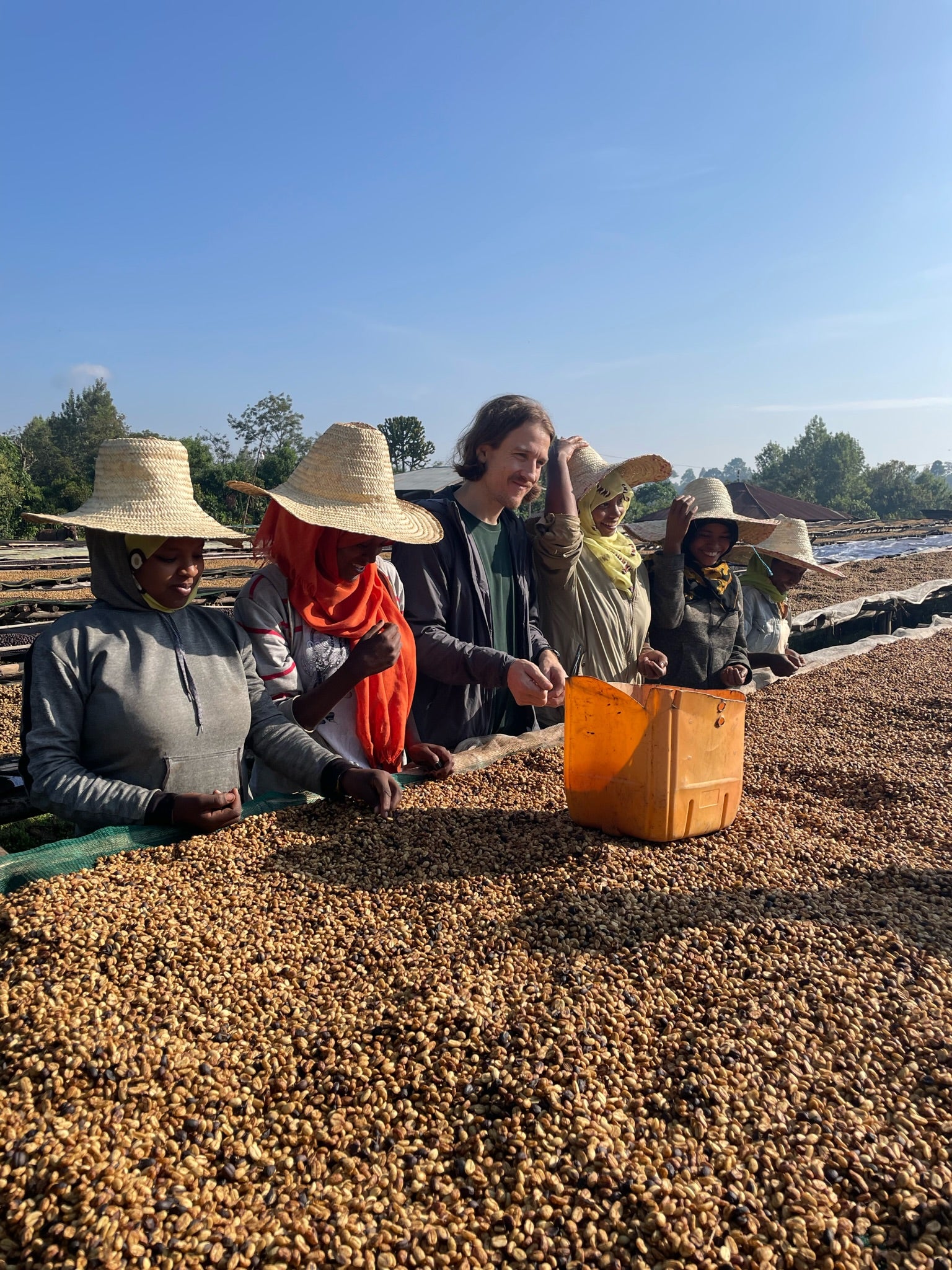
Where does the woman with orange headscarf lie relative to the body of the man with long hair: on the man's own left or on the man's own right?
on the man's own right

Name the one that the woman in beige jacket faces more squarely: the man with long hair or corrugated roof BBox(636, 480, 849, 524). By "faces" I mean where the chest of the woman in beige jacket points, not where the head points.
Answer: the man with long hair

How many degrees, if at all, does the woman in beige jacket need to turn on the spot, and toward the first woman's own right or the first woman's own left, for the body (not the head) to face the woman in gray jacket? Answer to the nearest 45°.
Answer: approximately 90° to the first woman's own left

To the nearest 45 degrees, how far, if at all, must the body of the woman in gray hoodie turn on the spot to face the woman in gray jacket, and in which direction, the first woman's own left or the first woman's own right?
approximately 90° to the first woman's own left

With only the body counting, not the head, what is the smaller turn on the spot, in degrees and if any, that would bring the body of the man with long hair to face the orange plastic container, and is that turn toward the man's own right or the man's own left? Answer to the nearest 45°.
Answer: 0° — they already face it

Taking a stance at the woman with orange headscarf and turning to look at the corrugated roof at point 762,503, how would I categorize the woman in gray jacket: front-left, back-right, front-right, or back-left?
front-right

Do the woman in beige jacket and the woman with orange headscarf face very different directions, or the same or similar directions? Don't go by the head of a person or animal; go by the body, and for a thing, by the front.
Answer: same or similar directions

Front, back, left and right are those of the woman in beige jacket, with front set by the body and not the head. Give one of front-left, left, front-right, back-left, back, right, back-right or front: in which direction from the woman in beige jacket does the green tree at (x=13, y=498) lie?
back

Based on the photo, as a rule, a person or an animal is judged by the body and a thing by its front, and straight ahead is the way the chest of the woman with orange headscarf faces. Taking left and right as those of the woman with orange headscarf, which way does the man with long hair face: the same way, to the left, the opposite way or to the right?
the same way

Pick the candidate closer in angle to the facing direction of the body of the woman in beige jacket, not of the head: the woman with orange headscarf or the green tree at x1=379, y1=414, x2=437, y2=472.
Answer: the woman with orange headscarf

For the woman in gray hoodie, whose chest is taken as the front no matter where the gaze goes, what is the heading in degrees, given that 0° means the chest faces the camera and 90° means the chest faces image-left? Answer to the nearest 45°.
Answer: approximately 315°

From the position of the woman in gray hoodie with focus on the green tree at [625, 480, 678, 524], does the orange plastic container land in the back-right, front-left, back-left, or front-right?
front-right

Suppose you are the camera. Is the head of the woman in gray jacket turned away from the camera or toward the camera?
toward the camera

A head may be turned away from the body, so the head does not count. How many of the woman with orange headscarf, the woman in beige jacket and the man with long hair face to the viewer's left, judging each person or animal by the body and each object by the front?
0

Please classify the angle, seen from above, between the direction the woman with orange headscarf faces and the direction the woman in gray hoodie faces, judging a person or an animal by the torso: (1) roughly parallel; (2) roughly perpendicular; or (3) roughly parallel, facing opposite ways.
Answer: roughly parallel

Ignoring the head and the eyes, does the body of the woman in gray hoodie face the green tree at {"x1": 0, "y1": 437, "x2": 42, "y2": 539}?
no

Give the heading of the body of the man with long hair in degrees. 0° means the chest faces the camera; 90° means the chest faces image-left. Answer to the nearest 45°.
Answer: approximately 315°

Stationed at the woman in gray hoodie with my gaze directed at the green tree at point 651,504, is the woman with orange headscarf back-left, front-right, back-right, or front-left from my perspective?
front-right

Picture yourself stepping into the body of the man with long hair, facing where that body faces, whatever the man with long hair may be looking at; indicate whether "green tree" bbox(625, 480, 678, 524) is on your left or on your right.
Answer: on your left

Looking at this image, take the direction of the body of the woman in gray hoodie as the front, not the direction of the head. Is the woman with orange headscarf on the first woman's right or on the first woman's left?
on the first woman's left

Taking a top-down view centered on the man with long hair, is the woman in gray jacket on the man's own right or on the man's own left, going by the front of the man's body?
on the man's own left

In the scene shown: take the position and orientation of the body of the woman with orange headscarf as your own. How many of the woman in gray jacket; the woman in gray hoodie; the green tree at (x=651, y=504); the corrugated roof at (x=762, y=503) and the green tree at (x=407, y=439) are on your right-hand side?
1
